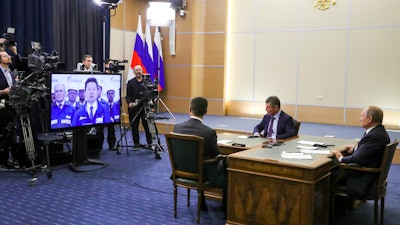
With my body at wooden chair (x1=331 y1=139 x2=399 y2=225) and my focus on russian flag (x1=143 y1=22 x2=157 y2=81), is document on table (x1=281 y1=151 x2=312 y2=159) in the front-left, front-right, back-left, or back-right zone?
front-left

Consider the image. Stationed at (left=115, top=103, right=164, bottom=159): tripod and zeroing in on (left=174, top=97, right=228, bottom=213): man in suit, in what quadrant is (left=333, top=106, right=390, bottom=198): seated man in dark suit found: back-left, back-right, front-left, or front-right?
front-left

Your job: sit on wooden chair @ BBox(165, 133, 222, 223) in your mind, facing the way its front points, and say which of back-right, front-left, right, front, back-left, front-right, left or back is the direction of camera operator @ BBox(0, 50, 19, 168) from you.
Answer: left

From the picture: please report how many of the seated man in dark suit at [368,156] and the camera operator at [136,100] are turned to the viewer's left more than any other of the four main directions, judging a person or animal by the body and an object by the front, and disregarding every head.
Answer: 1

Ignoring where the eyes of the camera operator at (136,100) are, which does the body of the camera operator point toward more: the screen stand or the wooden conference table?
the wooden conference table

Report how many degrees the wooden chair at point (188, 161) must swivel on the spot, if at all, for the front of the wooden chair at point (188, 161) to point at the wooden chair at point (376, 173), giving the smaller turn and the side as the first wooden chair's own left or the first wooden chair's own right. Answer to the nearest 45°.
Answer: approximately 45° to the first wooden chair's own right

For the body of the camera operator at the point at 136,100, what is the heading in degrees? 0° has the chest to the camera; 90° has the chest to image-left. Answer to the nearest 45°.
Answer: approximately 315°

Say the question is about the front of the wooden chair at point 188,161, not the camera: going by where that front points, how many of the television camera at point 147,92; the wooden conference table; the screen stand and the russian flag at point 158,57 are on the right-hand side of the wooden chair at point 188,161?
1

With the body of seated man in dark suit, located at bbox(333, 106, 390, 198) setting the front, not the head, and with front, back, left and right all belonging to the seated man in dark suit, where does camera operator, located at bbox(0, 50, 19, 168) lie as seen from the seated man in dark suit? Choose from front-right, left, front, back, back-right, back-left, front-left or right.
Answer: front

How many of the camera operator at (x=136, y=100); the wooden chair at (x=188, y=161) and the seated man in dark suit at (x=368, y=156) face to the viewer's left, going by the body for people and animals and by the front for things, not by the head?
1

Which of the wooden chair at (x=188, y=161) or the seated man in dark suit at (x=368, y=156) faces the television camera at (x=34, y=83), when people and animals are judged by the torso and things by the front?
the seated man in dark suit

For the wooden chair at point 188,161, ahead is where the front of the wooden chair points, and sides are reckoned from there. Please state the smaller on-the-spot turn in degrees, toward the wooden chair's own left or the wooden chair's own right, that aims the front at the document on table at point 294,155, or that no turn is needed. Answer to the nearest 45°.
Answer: approximately 45° to the wooden chair's own right

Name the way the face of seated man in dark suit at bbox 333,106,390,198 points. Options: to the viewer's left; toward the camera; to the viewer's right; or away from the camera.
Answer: to the viewer's left

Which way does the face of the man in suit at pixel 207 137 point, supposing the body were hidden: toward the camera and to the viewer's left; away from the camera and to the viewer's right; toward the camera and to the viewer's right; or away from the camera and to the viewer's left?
away from the camera and to the viewer's left

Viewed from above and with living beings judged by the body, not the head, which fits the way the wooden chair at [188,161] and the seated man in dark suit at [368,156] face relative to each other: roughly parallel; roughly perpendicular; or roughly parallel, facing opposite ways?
roughly perpendicular

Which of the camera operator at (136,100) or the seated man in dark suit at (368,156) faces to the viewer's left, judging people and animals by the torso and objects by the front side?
the seated man in dark suit

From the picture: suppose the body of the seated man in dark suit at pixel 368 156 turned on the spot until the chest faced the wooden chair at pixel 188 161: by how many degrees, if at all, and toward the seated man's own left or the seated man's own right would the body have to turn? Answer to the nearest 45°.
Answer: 0° — they already face it

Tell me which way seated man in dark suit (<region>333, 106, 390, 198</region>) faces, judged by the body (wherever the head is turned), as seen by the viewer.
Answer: to the viewer's left
